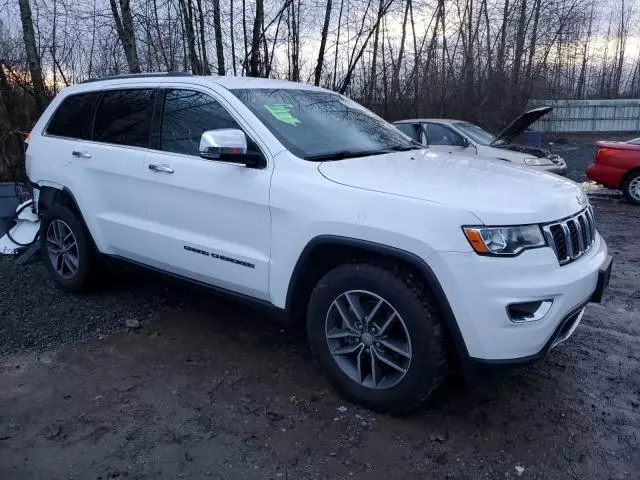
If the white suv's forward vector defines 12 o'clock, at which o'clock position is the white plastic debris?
The white plastic debris is roughly at 6 o'clock from the white suv.

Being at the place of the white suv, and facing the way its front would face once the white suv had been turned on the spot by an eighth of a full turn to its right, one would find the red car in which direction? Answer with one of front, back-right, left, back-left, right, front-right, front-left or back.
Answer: back-left

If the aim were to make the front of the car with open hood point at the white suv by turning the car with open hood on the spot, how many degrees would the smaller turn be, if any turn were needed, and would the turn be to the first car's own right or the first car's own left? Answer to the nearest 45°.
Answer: approximately 45° to the first car's own right

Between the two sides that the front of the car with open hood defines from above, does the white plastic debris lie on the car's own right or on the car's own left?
on the car's own right

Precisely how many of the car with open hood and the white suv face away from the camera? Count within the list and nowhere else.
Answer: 0

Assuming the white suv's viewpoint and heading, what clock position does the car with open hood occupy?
The car with open hood is roughly at 8 o'clock from the white suv.

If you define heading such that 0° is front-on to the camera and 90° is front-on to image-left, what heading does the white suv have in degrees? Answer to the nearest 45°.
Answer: approximately 315°
